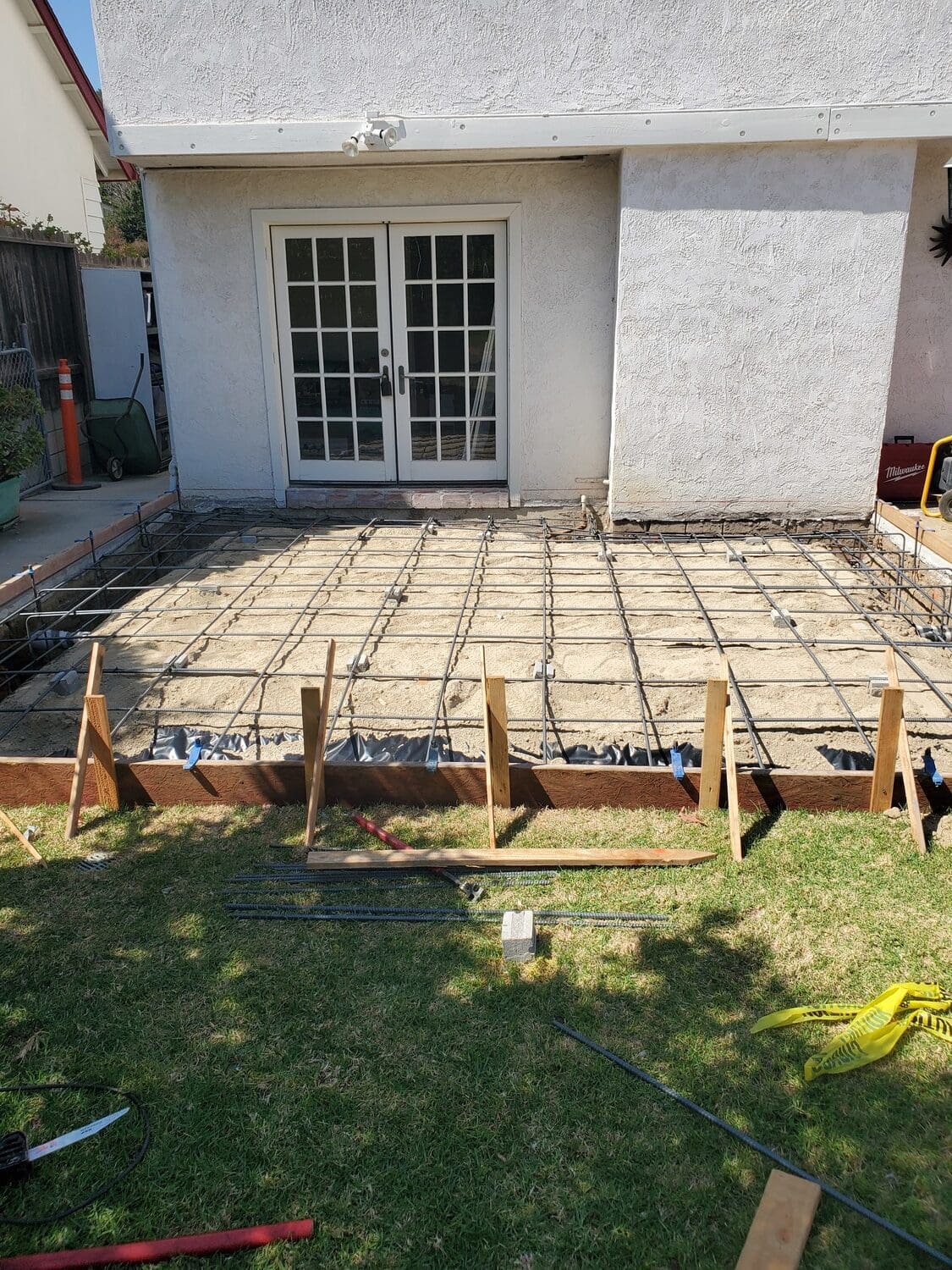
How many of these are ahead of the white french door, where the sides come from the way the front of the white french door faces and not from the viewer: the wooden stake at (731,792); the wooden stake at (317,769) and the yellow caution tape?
3

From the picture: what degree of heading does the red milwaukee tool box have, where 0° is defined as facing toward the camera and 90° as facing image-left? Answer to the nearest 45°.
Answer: approximately 0°

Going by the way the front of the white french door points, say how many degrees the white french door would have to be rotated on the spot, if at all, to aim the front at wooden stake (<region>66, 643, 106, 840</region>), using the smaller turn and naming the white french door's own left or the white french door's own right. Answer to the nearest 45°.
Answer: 0° — it already faces it

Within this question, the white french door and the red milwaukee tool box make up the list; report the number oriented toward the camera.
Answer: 2

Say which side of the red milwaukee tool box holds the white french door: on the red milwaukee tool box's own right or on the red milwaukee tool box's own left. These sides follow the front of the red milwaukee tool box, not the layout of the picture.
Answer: on the red milwaukee tool box's own right

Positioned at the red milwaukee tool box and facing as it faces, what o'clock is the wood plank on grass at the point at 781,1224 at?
The wood plank on grass is roughly at 12 o'clock from the red milwaukee tool box.

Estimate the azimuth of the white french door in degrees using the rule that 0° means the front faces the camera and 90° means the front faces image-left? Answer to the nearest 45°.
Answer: approximately 0°

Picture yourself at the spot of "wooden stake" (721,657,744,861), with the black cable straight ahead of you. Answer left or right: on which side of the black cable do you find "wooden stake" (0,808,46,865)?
right

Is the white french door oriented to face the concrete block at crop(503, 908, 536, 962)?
yes

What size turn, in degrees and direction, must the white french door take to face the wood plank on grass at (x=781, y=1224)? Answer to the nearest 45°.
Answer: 0° — it already faces it
